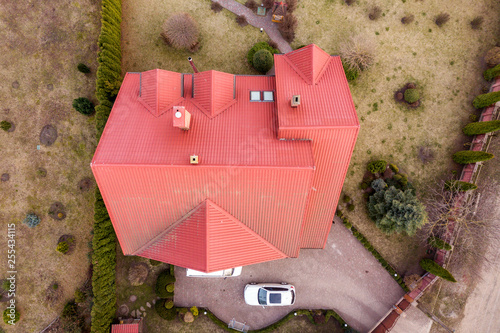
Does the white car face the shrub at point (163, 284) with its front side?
yes

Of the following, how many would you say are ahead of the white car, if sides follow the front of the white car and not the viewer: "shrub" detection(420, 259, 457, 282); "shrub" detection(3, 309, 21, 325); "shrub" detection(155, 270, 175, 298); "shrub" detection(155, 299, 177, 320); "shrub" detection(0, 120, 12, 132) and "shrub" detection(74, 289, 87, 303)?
5

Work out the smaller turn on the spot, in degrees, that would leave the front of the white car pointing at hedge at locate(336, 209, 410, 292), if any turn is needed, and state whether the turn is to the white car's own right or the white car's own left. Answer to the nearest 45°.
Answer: approximately 180°

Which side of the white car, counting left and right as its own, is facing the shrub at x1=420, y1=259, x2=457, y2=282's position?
back
